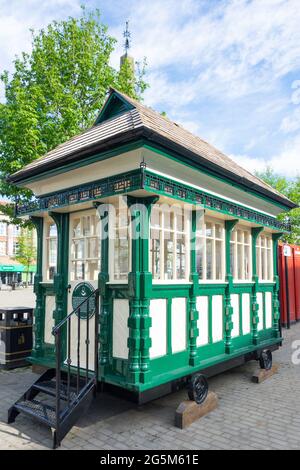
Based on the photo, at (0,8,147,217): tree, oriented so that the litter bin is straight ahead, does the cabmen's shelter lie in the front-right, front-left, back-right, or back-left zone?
front-left

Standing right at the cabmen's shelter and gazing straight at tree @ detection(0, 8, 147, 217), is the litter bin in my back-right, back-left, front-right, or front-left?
front-left

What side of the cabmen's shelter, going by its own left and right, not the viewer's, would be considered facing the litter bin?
right
